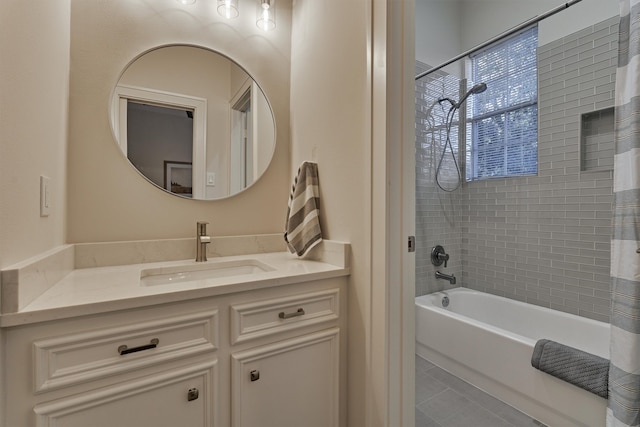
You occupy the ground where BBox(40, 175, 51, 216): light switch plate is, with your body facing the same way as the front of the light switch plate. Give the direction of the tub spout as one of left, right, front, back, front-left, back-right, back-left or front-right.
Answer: front-left

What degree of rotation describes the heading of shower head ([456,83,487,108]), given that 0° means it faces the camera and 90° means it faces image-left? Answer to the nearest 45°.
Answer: approximately 315°

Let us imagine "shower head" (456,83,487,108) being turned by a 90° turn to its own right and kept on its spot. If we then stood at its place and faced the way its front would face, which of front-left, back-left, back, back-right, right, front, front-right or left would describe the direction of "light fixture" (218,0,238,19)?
front

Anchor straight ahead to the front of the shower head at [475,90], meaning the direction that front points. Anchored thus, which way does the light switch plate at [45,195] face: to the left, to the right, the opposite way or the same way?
to the left

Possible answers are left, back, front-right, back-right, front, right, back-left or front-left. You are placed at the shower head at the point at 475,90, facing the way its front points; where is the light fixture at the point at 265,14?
right

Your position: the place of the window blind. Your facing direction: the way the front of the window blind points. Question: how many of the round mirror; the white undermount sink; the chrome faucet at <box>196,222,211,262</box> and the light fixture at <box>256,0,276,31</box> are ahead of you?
4

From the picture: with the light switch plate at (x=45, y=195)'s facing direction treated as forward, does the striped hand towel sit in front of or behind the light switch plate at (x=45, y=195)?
in front

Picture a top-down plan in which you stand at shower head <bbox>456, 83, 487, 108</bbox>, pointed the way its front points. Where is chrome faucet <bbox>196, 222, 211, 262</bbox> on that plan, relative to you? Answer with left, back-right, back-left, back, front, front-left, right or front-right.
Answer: right

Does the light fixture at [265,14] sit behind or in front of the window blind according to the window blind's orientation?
in front

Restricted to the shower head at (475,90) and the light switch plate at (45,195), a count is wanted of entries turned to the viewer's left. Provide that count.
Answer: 0

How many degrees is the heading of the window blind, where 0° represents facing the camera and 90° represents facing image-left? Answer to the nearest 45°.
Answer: approximately 45°
